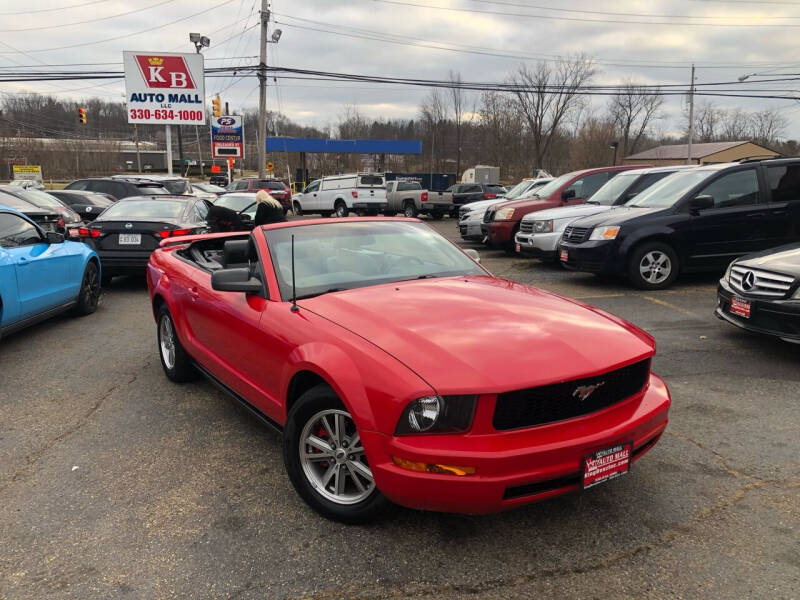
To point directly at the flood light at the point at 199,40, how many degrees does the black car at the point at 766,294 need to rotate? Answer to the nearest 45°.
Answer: approximately 90° to its right

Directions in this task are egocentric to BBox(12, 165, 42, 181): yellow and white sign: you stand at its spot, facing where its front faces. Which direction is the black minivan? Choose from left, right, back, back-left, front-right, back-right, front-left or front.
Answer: front

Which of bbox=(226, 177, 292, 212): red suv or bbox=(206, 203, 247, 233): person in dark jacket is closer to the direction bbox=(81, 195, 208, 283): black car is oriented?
the red suv

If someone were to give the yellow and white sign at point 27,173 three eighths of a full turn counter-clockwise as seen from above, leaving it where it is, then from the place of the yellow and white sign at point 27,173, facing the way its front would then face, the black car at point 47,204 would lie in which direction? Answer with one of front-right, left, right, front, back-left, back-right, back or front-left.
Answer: back-right

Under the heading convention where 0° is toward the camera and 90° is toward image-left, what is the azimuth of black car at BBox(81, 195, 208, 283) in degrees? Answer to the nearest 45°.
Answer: approximately 225°

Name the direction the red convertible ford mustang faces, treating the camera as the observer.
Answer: facing the viewer and to the right of the viewer

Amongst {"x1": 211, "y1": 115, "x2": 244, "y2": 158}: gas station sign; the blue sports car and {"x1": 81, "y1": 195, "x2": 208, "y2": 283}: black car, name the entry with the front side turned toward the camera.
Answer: the gas station sign

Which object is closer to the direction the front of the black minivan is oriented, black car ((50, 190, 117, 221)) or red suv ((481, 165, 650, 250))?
the black car

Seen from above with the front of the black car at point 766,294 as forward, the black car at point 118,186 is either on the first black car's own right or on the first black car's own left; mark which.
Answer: on the first black car's own right

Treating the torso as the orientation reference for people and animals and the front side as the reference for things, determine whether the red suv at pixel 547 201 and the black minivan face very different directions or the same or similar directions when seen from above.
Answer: same or similar directions

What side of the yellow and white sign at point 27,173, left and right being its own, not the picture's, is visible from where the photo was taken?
front

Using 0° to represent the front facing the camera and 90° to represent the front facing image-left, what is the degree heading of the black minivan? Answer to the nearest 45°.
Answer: approximately 45°

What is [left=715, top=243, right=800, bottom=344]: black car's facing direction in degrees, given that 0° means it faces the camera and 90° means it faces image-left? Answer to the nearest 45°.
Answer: approximately 45°

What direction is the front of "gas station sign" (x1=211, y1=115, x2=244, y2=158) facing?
toward the camera

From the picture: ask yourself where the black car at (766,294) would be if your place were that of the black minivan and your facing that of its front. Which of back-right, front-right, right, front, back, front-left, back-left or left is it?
front-left

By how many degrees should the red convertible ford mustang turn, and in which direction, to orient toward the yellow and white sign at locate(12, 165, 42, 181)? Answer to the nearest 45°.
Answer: approximately 180°

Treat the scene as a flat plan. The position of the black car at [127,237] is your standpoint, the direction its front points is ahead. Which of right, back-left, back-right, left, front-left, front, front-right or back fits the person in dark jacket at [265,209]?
right
